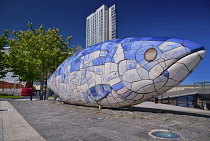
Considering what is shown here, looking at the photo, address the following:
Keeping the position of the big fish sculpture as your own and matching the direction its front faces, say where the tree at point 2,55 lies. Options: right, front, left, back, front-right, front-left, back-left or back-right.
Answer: back

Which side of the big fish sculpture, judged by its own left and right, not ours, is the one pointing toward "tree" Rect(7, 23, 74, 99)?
back

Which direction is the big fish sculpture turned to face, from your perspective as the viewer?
facing the viewer and to the right of the viewer
